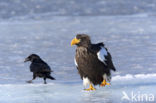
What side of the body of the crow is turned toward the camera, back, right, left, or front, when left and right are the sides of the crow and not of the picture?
left

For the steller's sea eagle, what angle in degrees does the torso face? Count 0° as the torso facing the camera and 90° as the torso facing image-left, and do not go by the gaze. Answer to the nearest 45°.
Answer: approximately 45°
